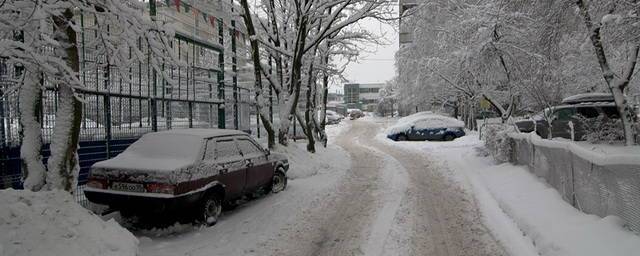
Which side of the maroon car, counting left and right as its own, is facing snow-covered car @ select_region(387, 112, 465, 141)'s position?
front

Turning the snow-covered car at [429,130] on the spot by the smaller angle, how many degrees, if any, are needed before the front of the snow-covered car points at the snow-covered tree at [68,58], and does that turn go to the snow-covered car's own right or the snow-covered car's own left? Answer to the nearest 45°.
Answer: approximately 90° to the snow-covered car's own left

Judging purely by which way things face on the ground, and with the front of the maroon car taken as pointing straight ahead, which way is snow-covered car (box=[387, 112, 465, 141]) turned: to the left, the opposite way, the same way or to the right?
to the left

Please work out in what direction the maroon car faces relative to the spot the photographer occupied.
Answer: facing away from the viewer and to the right of the viewer

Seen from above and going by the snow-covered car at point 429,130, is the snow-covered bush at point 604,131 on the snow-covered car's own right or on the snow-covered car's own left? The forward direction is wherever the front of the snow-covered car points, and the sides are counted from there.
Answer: on the snow-covered car's own left

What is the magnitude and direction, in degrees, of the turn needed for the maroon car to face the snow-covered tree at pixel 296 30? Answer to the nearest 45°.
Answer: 0° — it already faces it

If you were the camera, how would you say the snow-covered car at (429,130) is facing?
facing to the left of the viewer

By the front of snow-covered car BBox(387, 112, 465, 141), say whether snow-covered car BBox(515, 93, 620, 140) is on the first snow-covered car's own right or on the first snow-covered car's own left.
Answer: on the first snow-covered car's own left

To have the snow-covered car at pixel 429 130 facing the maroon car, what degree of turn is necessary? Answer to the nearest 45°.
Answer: approximately 90° to its left
